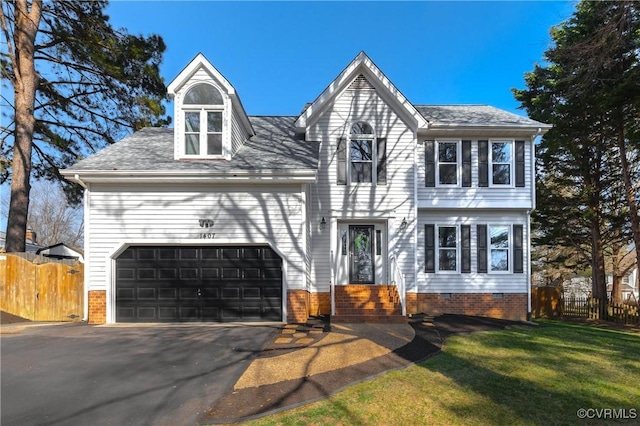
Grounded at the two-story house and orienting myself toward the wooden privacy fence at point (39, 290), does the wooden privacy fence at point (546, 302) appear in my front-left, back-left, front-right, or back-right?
back-right

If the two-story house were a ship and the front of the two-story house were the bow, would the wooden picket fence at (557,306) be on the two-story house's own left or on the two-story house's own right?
on the two-story house's own left

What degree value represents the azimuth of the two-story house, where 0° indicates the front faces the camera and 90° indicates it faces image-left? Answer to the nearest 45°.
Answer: approximately 0°

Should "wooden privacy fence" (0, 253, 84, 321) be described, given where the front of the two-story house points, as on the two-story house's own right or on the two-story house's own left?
on the two-story house's own right
